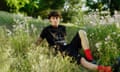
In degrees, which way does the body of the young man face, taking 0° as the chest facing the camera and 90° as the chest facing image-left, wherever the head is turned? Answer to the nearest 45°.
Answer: approximately 315°
